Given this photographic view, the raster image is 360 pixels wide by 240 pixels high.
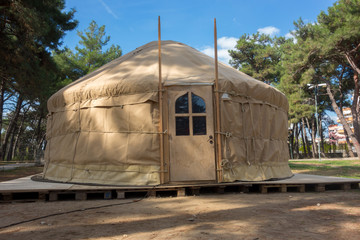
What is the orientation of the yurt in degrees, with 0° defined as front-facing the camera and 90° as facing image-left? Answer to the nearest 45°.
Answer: approximately 0°
